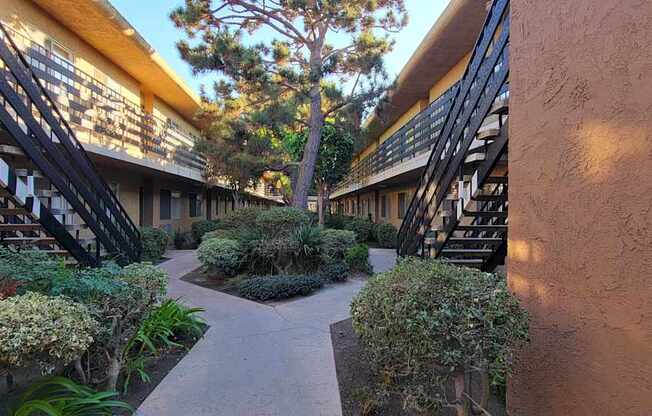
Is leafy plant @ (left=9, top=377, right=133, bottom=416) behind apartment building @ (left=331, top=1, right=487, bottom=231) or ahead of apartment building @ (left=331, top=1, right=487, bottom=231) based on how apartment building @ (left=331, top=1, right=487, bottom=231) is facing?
ahead

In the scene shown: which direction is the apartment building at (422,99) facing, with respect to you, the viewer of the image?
facing the viewer and to the left of the viewer

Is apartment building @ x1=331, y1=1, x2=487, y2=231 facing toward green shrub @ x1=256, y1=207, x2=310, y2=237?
yes

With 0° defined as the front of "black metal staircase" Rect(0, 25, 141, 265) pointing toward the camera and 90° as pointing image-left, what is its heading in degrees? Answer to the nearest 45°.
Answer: approximately 225°

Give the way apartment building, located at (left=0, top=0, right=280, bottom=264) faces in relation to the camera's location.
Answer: facing the viewer and to the right of the viewer

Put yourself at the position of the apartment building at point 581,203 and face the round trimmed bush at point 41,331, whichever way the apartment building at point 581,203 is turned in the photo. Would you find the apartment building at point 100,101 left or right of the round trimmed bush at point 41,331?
right

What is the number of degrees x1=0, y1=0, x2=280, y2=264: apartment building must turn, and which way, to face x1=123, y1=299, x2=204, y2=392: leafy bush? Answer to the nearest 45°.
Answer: approximately 45° to its right

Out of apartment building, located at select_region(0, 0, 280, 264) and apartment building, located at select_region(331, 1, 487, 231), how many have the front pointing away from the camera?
0

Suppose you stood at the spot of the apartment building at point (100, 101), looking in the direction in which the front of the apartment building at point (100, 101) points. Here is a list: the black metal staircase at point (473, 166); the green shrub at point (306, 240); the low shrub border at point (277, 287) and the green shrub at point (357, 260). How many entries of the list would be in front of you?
4

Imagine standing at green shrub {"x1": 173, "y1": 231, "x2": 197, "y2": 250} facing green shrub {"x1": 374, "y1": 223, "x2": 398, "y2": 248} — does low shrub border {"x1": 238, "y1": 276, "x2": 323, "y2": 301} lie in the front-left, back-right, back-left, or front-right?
front-right
